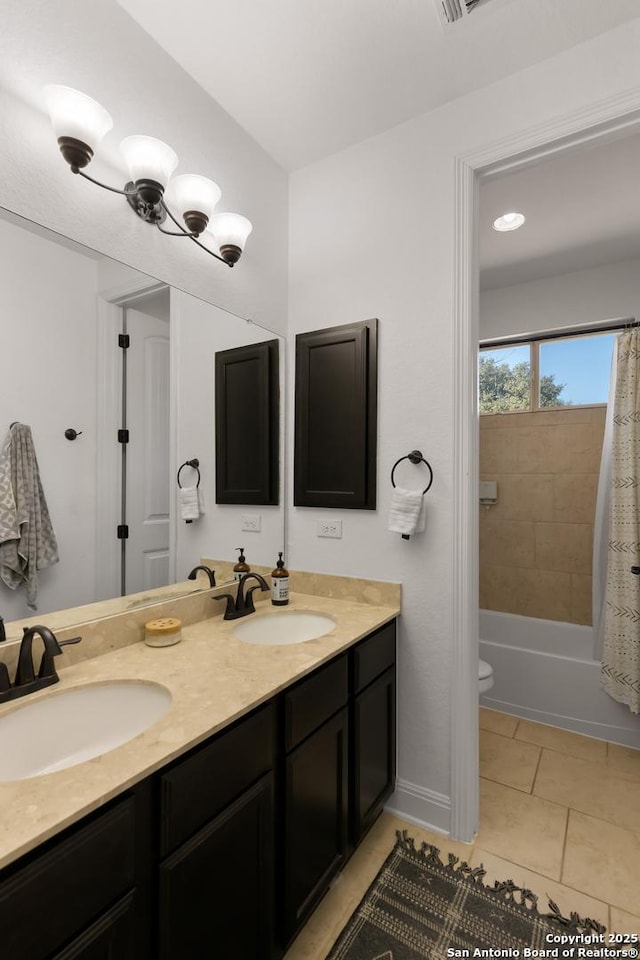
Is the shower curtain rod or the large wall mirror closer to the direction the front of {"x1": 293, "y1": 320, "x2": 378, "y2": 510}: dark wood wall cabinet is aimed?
the large wall mirror

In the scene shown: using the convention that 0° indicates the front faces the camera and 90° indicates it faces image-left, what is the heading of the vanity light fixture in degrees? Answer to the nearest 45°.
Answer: approximately 315°

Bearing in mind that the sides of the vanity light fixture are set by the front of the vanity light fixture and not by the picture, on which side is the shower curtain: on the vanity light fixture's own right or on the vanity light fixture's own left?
on the vanity light fixture's own left

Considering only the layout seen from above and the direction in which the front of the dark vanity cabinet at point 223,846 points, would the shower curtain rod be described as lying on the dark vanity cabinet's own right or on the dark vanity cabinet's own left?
on the dark vanity cabinet's own left

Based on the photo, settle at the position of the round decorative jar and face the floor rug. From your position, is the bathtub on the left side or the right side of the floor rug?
left
